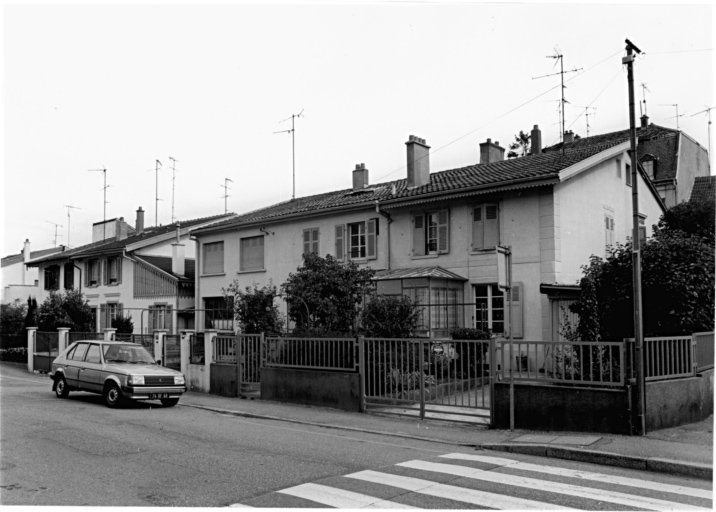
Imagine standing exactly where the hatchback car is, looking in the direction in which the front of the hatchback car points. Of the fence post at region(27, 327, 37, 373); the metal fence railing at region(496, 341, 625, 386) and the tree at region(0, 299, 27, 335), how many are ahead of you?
1

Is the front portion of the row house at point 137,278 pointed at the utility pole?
no

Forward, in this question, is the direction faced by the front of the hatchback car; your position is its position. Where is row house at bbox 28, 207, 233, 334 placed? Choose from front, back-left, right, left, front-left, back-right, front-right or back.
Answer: back-left

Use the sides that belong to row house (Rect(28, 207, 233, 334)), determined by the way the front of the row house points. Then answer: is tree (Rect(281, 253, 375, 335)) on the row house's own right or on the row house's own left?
on the row house's own left

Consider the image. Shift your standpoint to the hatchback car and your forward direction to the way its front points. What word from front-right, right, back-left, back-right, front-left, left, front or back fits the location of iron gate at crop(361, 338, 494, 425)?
front

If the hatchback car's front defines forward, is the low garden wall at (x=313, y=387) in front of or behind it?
in front

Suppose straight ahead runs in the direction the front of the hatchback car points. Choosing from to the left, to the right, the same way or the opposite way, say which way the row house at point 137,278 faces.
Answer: to the right

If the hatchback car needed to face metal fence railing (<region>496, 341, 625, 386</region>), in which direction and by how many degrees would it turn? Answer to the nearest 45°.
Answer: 0° — it already faces it

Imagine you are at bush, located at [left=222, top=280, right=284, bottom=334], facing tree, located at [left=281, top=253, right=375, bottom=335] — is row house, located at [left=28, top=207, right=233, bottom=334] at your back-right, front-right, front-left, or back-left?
back-left

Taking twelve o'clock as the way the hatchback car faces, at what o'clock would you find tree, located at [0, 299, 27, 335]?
The tree is roughly at 7 o'clock from the hatchback car.

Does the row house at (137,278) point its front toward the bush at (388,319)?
no

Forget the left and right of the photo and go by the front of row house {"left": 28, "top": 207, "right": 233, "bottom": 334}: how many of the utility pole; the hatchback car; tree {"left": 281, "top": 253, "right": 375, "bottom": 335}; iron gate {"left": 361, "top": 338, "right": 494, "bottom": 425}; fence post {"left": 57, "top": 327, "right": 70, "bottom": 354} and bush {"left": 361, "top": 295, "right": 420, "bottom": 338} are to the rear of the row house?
0

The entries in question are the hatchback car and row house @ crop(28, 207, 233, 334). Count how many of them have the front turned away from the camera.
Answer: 0

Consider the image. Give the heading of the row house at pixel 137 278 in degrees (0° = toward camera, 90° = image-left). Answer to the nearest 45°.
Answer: approximately 45°

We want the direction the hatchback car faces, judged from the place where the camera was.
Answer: facing the viewer and to the right of the viewer
